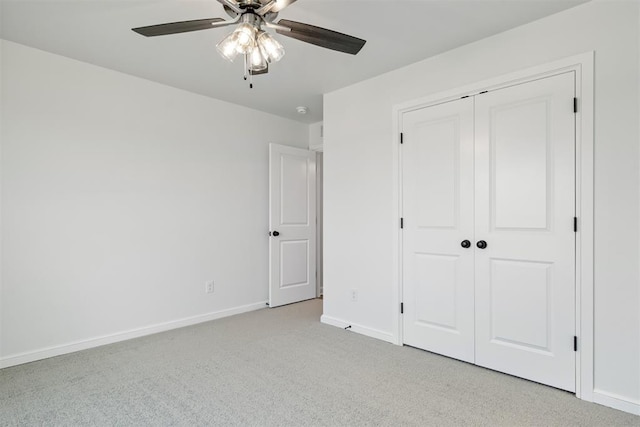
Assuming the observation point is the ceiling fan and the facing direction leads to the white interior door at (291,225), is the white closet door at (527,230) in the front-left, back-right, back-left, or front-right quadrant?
front-right

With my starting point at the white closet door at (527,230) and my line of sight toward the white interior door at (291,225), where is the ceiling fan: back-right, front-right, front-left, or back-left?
front-left

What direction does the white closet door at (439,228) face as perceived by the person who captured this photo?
facing the viewer and to the left of the viewer

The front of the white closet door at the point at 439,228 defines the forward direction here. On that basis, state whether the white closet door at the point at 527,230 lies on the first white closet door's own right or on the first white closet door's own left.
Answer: on the first white closet door's own left

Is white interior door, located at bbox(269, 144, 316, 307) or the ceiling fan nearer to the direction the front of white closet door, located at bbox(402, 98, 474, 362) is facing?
the ceiling fan

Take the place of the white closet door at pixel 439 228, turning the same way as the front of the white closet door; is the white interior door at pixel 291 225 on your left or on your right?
on your right

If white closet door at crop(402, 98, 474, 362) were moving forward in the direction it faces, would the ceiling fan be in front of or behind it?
in front
